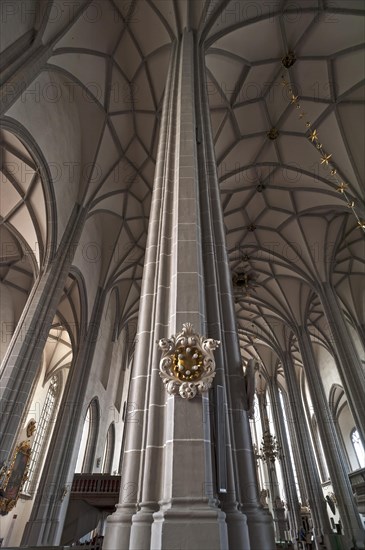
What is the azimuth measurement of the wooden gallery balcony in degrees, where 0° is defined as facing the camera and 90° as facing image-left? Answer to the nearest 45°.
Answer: approximately 0°

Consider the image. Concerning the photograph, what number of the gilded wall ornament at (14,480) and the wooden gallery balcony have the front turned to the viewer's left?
0

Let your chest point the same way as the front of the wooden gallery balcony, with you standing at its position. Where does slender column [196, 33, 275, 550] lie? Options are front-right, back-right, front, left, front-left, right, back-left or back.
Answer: front

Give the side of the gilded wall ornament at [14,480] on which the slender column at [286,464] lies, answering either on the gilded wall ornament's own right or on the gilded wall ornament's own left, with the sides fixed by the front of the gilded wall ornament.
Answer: on the gilded wall ornament's own left

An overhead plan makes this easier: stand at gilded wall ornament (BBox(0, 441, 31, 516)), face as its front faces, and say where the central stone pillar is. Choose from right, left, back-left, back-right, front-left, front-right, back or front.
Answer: front-right

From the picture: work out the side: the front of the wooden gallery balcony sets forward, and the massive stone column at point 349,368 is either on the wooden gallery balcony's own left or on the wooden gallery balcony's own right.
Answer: on the wooden gallery balcony's own left

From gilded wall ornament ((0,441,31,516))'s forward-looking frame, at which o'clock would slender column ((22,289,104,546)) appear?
The slender column is roughly at 12 o'clock from the gilded wall ornament.

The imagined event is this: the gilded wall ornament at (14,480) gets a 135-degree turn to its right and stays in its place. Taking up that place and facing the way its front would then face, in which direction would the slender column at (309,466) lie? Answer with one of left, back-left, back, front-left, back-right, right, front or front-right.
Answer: back

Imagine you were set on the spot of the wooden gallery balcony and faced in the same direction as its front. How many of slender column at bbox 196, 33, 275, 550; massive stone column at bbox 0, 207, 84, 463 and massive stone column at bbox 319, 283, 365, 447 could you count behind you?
0

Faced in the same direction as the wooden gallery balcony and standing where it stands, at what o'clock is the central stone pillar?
The central stone pillar is roughly at 12 o'clock from the wooden gallery balcony.

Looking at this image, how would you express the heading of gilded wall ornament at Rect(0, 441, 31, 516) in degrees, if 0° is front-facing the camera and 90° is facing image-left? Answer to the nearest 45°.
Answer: approximately 315°

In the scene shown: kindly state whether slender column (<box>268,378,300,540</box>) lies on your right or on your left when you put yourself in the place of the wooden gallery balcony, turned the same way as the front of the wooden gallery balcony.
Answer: on your left

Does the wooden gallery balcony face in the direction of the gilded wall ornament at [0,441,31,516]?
no
